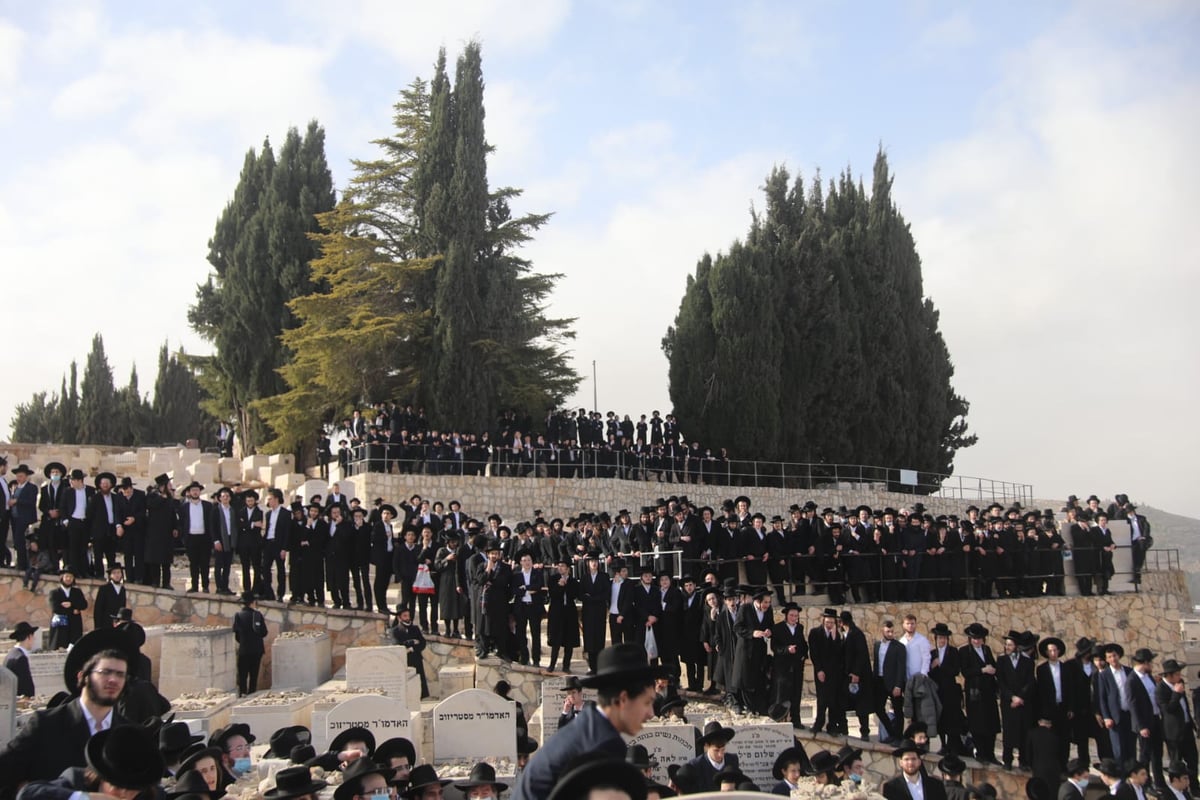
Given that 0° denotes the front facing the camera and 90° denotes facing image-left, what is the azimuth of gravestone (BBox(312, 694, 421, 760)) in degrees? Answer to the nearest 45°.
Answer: approximately 0°

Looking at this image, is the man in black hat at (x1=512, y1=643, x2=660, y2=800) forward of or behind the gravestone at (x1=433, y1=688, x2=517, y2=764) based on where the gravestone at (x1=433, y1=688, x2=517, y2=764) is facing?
forward

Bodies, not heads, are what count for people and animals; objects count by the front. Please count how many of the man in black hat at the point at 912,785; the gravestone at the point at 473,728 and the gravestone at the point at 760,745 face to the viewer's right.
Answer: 0

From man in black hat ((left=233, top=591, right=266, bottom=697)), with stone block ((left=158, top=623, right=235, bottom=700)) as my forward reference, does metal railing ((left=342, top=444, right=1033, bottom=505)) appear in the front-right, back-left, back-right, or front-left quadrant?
back-right

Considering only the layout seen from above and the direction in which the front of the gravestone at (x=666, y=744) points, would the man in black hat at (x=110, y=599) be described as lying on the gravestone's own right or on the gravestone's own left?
on the gravestone's own right

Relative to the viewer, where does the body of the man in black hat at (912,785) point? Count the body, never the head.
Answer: toward the camera

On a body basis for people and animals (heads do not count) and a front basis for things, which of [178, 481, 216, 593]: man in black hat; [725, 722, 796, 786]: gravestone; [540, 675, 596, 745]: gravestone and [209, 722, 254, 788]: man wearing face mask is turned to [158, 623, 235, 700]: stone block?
the man in black hat

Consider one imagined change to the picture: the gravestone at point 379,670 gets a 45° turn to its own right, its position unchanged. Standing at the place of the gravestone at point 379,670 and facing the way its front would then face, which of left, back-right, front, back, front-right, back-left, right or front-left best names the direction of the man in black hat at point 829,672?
back-left

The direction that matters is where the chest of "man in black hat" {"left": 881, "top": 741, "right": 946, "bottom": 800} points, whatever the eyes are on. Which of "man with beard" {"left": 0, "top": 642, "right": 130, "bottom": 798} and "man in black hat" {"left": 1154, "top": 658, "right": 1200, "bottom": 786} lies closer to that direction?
the man with beard

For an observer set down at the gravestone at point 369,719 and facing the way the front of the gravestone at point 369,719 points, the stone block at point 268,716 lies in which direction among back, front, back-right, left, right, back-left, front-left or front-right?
back-right

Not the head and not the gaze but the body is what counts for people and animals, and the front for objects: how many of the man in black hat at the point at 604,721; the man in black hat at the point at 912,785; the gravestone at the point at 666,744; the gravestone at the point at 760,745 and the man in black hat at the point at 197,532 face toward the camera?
4

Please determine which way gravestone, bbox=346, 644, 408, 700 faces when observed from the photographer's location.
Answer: facing the viewer

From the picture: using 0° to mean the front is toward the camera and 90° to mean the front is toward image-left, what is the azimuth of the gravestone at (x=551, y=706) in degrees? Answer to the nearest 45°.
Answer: approximately 0°

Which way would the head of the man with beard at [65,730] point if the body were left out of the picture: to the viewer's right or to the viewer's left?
to the viewer's right
